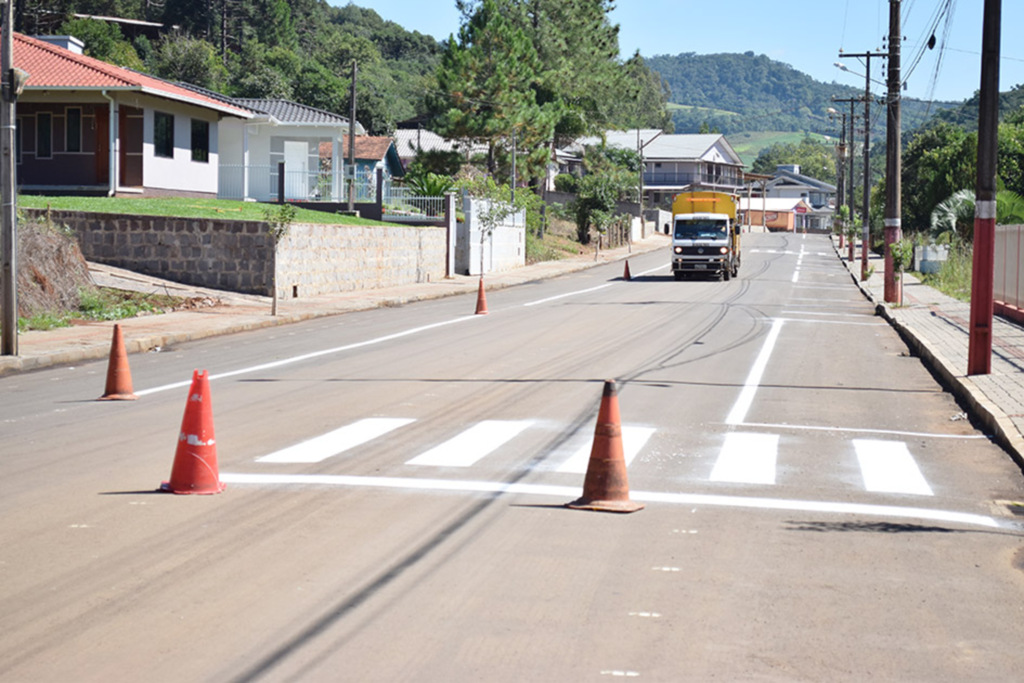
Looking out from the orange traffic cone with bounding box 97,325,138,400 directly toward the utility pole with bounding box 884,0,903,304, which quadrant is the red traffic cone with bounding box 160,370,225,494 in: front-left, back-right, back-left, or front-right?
back-right

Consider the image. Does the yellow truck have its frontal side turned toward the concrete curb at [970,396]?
yes

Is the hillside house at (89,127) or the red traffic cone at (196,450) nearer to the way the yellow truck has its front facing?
the red traffic cone

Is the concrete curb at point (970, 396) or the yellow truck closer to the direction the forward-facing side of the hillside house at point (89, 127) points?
the concrete curb

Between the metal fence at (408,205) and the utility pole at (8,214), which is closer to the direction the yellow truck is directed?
the utility pole

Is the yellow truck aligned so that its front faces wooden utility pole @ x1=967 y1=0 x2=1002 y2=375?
yes

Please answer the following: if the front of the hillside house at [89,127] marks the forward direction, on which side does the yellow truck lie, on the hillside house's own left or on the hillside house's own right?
on the hillside house's own left

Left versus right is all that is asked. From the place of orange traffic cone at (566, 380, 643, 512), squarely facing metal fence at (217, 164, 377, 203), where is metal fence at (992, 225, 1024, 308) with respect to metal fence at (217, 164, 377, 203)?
right

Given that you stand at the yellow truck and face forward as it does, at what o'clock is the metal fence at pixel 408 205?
The metal fence is roughly at 3 o'clock from the yellow truck.

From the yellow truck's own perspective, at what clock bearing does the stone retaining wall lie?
The stone retaining wall is roughly at 1 o'clock from the yellow truck.

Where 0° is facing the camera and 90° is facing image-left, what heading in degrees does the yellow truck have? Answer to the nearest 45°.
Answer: approximately 0°
